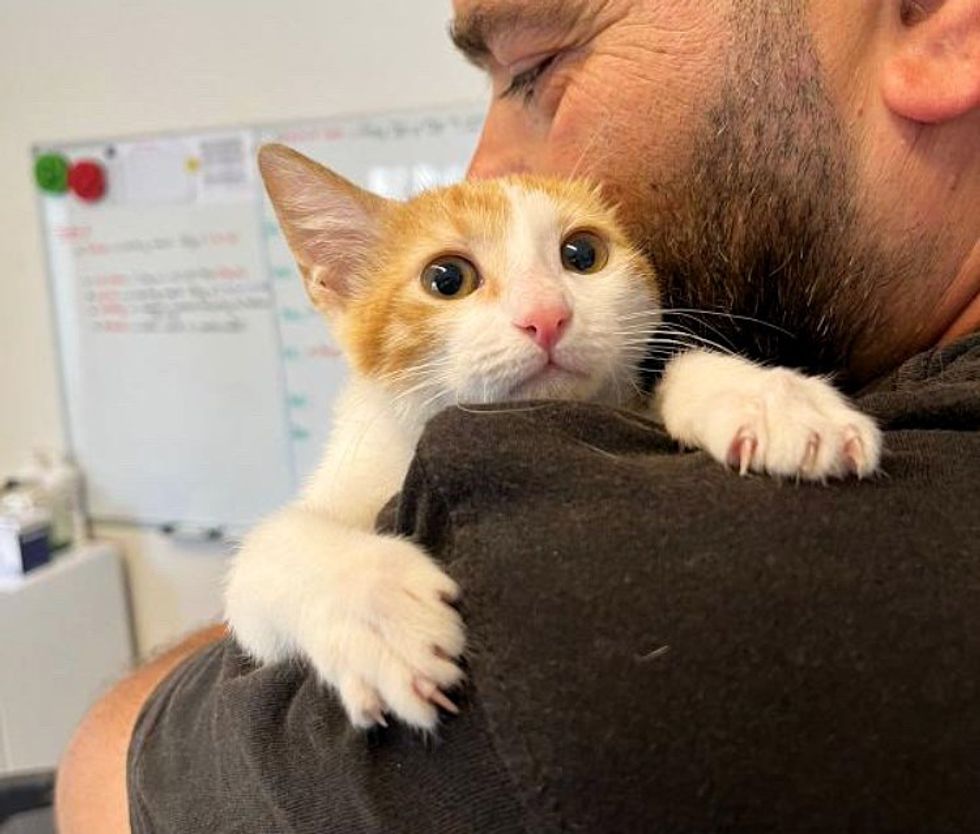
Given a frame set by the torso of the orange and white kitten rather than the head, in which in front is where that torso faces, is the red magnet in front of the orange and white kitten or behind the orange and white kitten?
behind

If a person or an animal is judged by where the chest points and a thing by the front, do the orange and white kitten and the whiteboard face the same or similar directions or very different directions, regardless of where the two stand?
same or similar directions

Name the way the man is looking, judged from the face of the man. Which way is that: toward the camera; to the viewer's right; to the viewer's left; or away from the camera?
to the viewer's left

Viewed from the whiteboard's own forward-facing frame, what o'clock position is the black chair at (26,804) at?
The black chair is roughly at 11 o'clock from the whiteboard.

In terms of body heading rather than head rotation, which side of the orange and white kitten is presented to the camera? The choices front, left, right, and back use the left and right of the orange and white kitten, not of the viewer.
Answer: front

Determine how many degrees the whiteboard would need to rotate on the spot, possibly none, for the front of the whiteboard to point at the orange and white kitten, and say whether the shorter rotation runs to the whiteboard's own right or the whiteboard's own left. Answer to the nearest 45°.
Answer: approximately 45° to the whiteboard's own left

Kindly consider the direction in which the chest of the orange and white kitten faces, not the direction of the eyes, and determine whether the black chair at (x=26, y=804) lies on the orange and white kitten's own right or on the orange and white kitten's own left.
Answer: on the orange and white kitten's own right

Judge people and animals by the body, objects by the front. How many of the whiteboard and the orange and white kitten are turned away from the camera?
0

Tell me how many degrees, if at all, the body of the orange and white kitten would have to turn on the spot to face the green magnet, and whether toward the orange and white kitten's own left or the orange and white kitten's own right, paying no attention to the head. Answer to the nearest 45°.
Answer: approximately 135° to the orange and white kitten's own right

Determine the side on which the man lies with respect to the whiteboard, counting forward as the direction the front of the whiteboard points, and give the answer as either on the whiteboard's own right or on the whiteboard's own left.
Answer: on the whiteboard's own left
